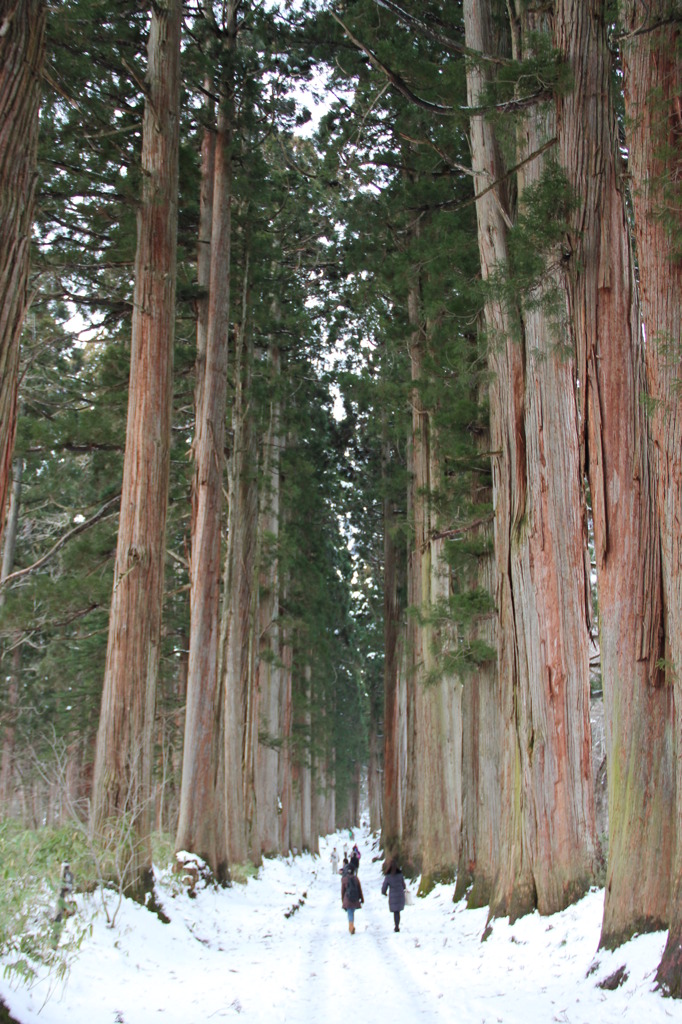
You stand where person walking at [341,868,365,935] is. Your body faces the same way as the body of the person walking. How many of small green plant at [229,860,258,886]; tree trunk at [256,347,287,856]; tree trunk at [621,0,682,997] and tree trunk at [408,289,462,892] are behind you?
1

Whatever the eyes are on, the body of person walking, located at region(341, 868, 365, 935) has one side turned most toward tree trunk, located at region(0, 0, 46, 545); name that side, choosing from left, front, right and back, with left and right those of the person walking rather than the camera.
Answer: back

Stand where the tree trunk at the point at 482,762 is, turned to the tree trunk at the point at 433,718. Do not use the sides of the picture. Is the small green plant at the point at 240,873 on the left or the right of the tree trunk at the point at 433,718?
left

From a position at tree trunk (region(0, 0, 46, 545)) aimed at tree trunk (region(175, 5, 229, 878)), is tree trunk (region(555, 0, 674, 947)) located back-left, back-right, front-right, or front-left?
front-right

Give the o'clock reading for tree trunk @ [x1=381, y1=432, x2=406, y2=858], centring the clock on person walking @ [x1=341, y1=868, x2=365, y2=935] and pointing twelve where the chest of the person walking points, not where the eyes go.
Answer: The tree trunk is roughly at 12 o'clock from the person walking.

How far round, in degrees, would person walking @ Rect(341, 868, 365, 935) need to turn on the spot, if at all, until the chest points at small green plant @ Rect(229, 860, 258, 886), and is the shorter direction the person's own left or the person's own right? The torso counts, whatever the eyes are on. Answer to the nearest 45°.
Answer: approximately 45° to the person's own left

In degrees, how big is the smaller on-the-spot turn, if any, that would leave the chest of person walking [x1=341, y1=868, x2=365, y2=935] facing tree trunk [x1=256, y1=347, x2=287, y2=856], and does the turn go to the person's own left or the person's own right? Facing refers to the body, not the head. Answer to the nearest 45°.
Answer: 0° — they already face it

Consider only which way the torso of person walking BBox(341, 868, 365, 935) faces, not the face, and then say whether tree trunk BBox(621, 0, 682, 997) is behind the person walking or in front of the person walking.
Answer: behind

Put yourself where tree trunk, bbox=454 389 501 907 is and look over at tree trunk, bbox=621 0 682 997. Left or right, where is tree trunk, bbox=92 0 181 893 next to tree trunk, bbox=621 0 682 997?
right

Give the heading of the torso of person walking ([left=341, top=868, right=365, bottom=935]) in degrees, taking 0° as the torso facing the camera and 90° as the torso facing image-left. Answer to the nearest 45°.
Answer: approximately 180°
